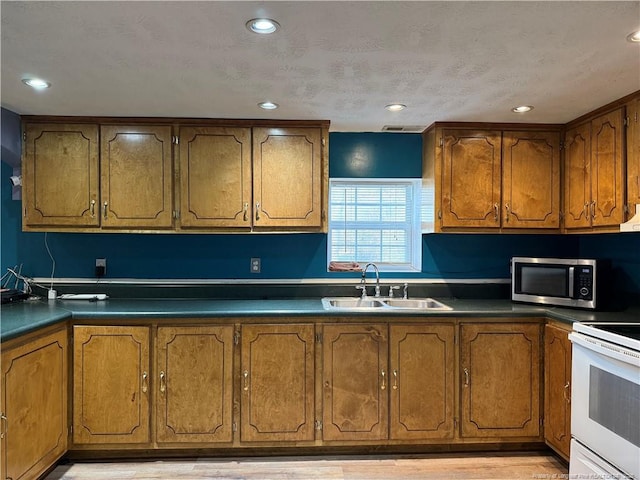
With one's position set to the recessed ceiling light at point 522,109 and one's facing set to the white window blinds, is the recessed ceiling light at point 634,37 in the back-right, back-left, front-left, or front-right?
back-left

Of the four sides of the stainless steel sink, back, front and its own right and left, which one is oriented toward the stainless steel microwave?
left

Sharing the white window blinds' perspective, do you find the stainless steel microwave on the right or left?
on its left
